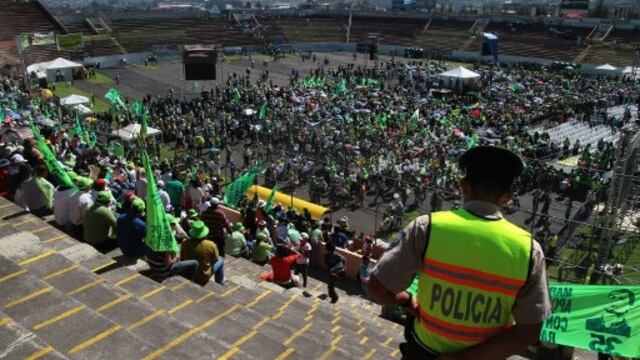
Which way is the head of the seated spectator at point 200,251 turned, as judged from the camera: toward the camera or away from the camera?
away from the camera

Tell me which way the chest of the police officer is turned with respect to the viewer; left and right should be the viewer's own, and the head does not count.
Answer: facing away from the viewer

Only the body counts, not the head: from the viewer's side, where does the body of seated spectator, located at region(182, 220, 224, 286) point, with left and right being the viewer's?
facing away from the viewer and to the right of the viewer

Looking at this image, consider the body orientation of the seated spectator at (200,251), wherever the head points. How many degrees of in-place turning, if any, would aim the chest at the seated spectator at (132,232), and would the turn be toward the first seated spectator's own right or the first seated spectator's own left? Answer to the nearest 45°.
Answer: approximately 135° to the first seated spectator's own left

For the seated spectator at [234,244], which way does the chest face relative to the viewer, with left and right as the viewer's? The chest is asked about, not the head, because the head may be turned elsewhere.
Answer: facing away from the viewer and to the right of the viewer

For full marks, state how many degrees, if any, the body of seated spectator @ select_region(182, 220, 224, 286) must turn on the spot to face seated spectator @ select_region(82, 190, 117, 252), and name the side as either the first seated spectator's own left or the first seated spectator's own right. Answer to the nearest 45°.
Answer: approximately 90° to the first seated spectator's own left

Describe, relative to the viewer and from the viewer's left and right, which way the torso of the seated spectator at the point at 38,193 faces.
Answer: facing away from the viewer and to the right of the viewer

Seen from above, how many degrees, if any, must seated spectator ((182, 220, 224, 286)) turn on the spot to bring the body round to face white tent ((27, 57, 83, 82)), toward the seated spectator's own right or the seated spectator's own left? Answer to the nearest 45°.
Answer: approximately 45° to the seated spectator's own left
